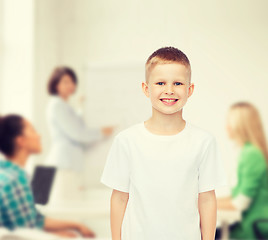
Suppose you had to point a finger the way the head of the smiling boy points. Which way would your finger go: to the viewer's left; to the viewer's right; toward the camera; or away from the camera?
toward the camera

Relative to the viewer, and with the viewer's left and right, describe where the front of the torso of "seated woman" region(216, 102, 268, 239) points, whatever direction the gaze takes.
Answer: facing to the left of the viewer

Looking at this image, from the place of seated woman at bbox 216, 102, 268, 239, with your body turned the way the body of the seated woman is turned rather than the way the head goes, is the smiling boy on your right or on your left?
on your left

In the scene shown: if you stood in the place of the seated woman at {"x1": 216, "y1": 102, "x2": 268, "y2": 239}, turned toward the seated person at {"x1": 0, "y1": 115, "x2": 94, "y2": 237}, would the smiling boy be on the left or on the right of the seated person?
left

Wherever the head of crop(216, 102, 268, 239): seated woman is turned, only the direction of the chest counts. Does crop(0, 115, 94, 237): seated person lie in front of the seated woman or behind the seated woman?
in front

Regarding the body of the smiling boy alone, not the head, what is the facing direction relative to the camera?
toward the camera

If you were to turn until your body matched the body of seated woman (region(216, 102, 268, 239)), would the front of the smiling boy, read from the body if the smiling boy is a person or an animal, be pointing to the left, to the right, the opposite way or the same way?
to the left

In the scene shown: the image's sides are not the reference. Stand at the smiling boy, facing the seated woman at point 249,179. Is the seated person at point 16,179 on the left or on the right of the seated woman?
left

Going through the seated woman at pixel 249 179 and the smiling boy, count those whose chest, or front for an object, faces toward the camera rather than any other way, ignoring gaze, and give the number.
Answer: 1

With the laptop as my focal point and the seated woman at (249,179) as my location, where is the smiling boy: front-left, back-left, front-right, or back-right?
front-left

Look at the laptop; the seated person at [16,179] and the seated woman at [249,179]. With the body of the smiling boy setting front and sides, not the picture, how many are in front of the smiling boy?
0

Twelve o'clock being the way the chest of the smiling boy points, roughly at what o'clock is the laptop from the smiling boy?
The laptop is roughly at 5 o'clock from the smiling boy.

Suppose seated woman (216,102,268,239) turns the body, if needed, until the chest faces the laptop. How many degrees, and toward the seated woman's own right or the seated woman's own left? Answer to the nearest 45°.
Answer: approximately 45° to the seated woman's own left

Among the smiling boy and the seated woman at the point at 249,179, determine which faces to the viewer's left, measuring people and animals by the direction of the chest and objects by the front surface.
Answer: the seated woman
